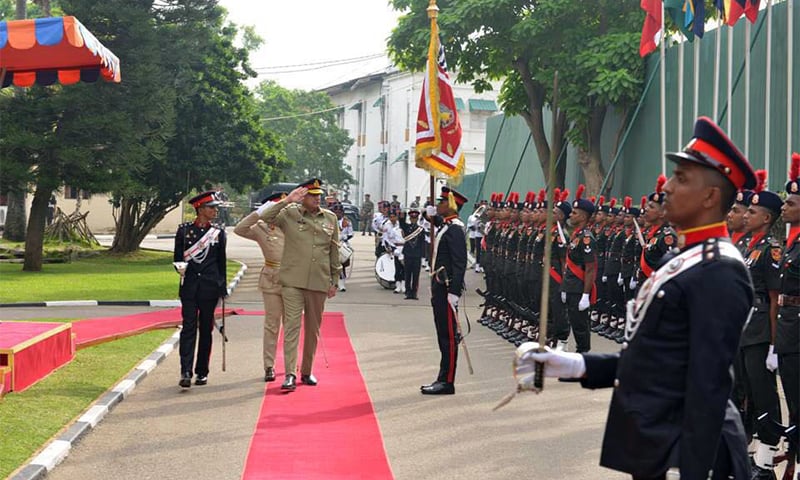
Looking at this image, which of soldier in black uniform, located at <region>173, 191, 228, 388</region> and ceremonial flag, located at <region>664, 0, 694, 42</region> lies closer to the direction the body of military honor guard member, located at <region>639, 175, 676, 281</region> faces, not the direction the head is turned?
the soldier in black uniform

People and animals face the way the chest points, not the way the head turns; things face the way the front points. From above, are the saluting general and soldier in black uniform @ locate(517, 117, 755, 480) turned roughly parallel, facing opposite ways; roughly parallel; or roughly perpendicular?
roughly perpendicular

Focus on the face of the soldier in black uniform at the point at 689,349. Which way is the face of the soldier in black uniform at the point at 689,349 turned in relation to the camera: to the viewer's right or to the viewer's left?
to the viewer's left

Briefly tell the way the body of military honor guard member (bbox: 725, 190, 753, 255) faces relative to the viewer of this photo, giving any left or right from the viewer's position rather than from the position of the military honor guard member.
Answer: facing to the left of the viewer

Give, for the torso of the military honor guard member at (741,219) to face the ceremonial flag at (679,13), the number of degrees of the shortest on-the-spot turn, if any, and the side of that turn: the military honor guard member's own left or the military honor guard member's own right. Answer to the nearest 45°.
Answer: approximately 90° to the military honor guard member's own right

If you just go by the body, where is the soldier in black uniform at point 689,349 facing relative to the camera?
to the viewer's left

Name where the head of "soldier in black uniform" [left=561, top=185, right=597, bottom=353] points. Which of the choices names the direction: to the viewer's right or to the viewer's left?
to the viewer's left

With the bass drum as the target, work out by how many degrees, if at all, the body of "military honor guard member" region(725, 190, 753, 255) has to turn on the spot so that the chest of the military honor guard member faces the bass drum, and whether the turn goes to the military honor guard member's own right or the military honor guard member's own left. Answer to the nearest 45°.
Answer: approximately 45° to the military honor guard member's own right

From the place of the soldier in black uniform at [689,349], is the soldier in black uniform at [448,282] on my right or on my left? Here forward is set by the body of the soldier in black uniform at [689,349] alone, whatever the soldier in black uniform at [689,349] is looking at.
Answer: on my right
